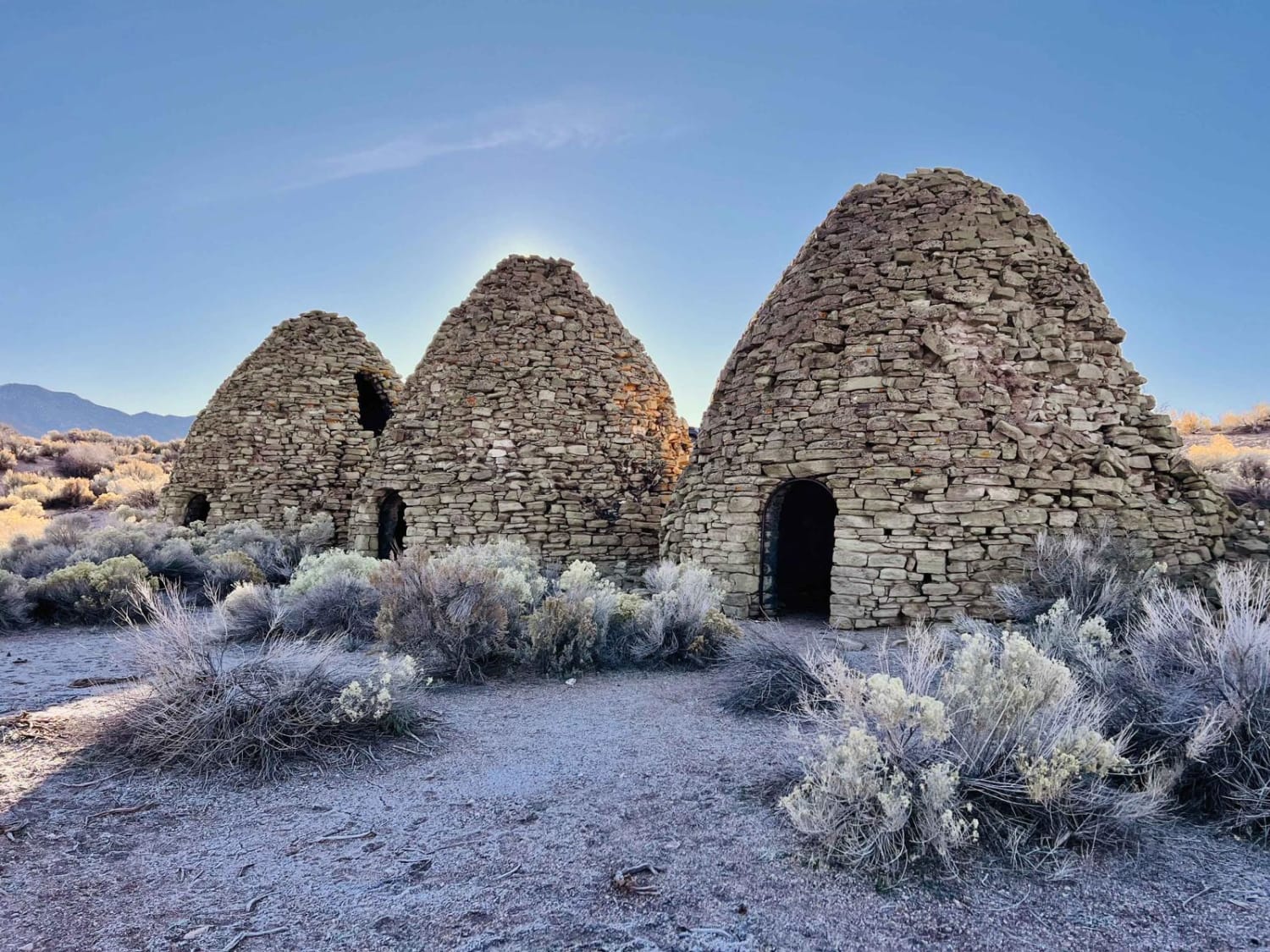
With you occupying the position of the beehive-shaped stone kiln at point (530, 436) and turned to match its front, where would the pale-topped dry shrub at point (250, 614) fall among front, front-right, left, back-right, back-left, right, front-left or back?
front

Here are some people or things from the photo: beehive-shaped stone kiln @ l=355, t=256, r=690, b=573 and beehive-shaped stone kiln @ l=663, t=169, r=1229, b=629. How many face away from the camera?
0

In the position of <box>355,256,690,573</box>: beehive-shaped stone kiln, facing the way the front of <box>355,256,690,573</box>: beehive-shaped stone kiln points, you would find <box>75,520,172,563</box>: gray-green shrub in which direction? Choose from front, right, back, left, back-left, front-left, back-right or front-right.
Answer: front-right

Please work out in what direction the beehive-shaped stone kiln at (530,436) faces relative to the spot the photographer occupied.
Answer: facing the viewer and to the left of the viewer

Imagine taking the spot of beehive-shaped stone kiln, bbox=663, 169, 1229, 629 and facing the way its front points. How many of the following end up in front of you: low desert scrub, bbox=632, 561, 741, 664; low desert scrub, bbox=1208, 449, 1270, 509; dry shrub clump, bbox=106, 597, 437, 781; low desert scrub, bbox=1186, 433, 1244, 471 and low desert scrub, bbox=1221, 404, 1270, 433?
2

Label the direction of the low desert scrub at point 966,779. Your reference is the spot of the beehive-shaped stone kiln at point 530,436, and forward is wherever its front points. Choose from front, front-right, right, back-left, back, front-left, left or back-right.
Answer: front-left

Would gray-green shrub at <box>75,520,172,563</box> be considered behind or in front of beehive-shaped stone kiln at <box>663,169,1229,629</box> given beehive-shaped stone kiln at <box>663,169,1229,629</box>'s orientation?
in front

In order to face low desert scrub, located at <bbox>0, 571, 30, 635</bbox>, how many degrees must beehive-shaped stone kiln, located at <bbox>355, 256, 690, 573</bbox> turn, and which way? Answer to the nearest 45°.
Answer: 0° — it already faces it

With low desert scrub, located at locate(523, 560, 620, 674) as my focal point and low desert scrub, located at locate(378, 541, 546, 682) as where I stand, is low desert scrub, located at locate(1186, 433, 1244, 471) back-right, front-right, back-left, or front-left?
front-left

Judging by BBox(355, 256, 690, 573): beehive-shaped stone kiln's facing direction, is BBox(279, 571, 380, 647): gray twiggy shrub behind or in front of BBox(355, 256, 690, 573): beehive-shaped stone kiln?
in front

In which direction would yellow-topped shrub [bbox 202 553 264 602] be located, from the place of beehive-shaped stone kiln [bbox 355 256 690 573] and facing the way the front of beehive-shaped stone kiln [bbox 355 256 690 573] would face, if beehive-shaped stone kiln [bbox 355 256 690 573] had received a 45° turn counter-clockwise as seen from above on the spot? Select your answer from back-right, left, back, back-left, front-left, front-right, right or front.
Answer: right

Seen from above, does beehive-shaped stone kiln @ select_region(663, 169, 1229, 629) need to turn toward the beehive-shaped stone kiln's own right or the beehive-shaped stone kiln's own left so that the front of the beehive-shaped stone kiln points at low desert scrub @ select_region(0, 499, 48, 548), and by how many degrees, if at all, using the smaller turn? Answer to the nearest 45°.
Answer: approximately 45° to the beehive-shaped stone kiln's own right

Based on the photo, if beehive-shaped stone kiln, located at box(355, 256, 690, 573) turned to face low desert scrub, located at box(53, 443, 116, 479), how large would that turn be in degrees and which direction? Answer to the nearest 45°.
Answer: approximately 90° to its right

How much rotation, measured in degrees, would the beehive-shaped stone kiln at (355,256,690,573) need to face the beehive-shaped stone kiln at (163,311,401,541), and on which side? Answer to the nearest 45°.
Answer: approximately 90° to its right
